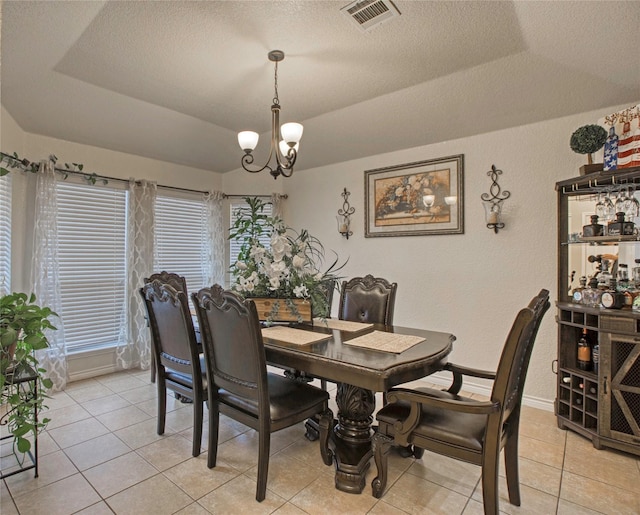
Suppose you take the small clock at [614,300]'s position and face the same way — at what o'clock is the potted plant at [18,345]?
The potted plant is roughly at 12 o'clock from the small clock.

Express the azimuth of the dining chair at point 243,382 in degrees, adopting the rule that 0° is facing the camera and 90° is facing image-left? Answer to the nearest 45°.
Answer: approximately 225°

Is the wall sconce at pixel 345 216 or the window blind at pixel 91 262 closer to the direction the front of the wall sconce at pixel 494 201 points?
the window blind

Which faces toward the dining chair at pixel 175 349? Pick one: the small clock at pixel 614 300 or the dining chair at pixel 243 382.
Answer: the small clock

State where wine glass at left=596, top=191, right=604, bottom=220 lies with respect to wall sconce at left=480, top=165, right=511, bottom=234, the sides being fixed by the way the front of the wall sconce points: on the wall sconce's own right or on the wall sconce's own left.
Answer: on the wall sconce's own left

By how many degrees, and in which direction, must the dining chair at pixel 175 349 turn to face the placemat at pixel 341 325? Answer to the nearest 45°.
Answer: approximately 45° to its right

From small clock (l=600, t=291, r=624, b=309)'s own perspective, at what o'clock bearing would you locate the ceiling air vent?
The ceiling air vent is roughly at 12 o'clock from the small clock.

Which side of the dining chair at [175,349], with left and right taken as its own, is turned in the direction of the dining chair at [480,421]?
right

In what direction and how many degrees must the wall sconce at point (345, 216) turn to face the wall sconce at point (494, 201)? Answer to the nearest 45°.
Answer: approximately 90° to its left

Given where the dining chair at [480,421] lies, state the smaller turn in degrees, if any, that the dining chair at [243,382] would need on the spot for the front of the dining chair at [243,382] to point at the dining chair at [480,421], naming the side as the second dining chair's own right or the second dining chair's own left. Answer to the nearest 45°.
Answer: approximately 90° to the second dining chair's own right

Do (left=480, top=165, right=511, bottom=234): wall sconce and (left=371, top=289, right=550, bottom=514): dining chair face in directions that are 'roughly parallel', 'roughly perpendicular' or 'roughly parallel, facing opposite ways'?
roughly perpendicular

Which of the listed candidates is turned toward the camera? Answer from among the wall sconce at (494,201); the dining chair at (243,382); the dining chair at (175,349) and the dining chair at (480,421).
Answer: the wall sconce

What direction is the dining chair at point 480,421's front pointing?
to the viewer's left
